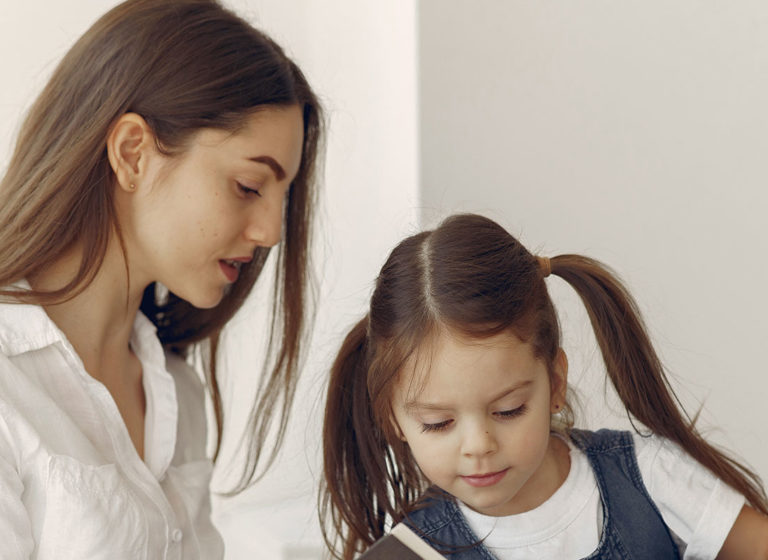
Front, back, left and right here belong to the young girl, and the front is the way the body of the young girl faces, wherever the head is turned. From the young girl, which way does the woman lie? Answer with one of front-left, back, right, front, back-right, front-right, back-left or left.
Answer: right

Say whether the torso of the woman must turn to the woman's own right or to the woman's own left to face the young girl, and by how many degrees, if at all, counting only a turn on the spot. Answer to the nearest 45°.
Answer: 0° — they already face them

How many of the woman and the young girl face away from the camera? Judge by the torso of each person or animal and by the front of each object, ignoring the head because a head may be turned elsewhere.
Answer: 0

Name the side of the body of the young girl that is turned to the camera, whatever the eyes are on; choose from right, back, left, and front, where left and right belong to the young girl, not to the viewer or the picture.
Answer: front

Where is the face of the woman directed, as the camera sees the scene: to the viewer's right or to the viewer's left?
to the viewer's right

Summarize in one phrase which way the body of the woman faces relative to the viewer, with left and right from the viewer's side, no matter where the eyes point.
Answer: facing the viewer and to the right of the viewer

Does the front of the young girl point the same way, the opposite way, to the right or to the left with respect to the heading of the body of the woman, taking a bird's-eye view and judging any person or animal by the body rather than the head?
to the right
